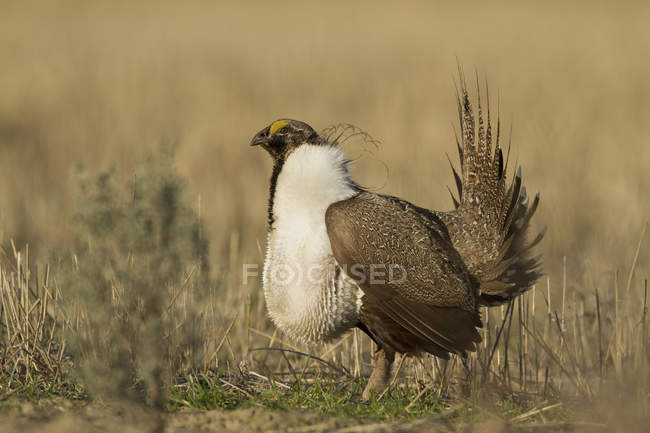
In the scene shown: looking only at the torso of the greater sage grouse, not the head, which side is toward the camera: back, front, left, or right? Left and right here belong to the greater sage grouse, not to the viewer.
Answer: left

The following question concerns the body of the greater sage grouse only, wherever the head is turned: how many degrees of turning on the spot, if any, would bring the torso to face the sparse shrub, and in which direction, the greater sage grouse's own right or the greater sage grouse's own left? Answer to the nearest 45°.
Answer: approximately 45° to the greater sage grouse's own left
